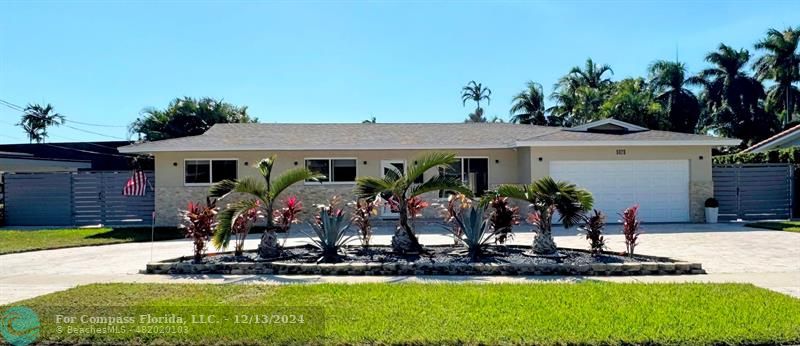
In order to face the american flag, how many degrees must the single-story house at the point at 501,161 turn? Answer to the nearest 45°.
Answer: approximately 90° to its right

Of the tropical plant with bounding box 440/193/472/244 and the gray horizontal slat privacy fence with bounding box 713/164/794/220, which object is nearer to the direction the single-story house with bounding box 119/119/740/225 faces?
the tropical plant

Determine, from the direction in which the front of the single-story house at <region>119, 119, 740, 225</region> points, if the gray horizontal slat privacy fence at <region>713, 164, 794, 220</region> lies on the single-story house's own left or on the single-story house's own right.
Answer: on the single-story house's own left

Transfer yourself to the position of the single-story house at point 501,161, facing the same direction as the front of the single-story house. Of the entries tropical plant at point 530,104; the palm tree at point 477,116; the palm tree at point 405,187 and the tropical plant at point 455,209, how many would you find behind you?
2

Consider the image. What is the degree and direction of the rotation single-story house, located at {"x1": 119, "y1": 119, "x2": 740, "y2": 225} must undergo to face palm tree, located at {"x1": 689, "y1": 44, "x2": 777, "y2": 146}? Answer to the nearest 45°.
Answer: approximately 135° to its left

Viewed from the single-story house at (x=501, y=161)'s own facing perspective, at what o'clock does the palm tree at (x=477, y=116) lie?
The palm tree is roughly at 6 o'clock from the single-story house.

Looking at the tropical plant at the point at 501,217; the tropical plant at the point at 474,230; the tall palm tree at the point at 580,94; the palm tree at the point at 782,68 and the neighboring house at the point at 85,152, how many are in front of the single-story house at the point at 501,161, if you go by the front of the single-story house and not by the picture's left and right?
2

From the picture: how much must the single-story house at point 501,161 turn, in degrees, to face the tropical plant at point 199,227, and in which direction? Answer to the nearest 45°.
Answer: approximately 45° to its right

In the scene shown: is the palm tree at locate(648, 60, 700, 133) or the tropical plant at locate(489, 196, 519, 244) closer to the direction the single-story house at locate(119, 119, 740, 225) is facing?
the tropical plant

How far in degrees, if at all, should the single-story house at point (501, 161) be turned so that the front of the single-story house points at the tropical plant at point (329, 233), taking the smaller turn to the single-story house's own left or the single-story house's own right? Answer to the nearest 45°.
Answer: approximately 45° to the single-story house's own right

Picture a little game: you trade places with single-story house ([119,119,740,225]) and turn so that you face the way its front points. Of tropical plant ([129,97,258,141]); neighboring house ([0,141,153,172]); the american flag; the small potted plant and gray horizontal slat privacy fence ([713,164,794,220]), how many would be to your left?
2

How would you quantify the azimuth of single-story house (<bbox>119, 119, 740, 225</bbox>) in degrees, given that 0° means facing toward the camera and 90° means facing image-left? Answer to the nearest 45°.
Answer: approximately 0°

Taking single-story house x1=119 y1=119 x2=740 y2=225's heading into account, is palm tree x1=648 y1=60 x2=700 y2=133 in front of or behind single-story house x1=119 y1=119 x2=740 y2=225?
behind

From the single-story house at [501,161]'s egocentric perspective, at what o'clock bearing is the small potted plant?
The small potted plant is roughly at 9 o'clock from the single-story house.

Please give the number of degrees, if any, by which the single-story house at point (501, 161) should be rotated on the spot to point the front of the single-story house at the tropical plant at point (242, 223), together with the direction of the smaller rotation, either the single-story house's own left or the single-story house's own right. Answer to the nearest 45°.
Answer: approximately 45° to the single-story house's own right

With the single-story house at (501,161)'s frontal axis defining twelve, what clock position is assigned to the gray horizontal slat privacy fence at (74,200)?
The gray horizontal slat privacy fence is roughly at 3 o'clock from the single-story house.
